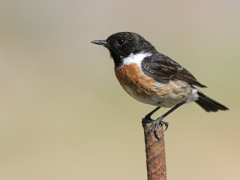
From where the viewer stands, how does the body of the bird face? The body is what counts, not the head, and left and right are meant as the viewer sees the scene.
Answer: facing to the left of the viewer
